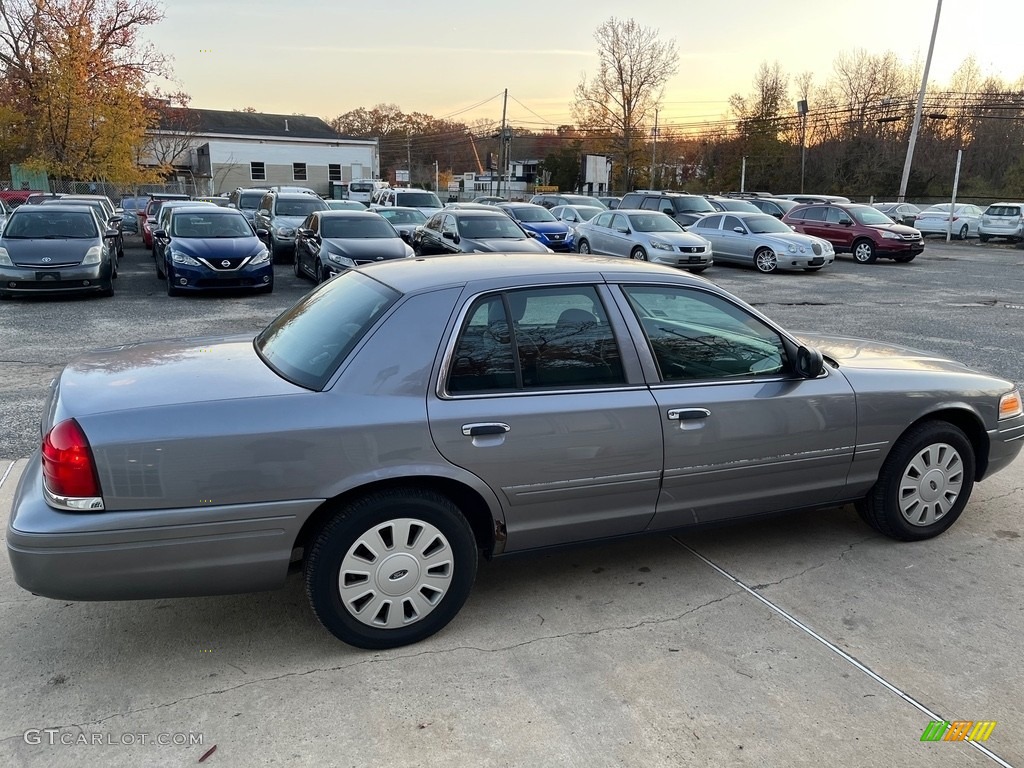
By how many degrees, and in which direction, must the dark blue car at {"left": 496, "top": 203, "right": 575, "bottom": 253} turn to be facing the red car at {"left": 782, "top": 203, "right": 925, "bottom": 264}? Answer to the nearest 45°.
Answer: approximately 45° to its left

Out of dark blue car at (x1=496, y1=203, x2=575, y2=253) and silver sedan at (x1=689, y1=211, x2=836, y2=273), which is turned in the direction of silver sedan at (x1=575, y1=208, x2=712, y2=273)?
the dark blue car

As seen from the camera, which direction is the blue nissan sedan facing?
toward the camera

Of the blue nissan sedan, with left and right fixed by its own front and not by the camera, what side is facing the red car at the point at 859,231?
left

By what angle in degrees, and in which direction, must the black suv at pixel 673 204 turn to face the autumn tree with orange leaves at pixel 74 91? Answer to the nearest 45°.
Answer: approximately 135° to its right

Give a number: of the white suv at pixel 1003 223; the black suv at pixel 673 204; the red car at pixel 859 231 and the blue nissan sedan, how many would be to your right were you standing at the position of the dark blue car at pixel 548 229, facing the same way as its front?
1

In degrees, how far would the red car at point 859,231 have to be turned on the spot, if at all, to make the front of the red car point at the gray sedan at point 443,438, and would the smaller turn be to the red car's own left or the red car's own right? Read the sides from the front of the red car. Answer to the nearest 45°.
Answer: approximately 45° to the red car's own right

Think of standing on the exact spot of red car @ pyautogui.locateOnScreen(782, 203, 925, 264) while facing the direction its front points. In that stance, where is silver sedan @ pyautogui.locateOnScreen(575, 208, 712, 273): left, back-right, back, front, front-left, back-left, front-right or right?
right

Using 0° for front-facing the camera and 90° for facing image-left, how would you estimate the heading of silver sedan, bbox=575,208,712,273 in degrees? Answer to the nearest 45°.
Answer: approximately 315°

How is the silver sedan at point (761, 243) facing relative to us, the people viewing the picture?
facing the viewer and to the right of the viewer

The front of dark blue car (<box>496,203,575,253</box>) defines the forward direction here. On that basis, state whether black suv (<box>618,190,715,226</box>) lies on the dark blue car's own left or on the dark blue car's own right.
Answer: on the dark blue car's own left
